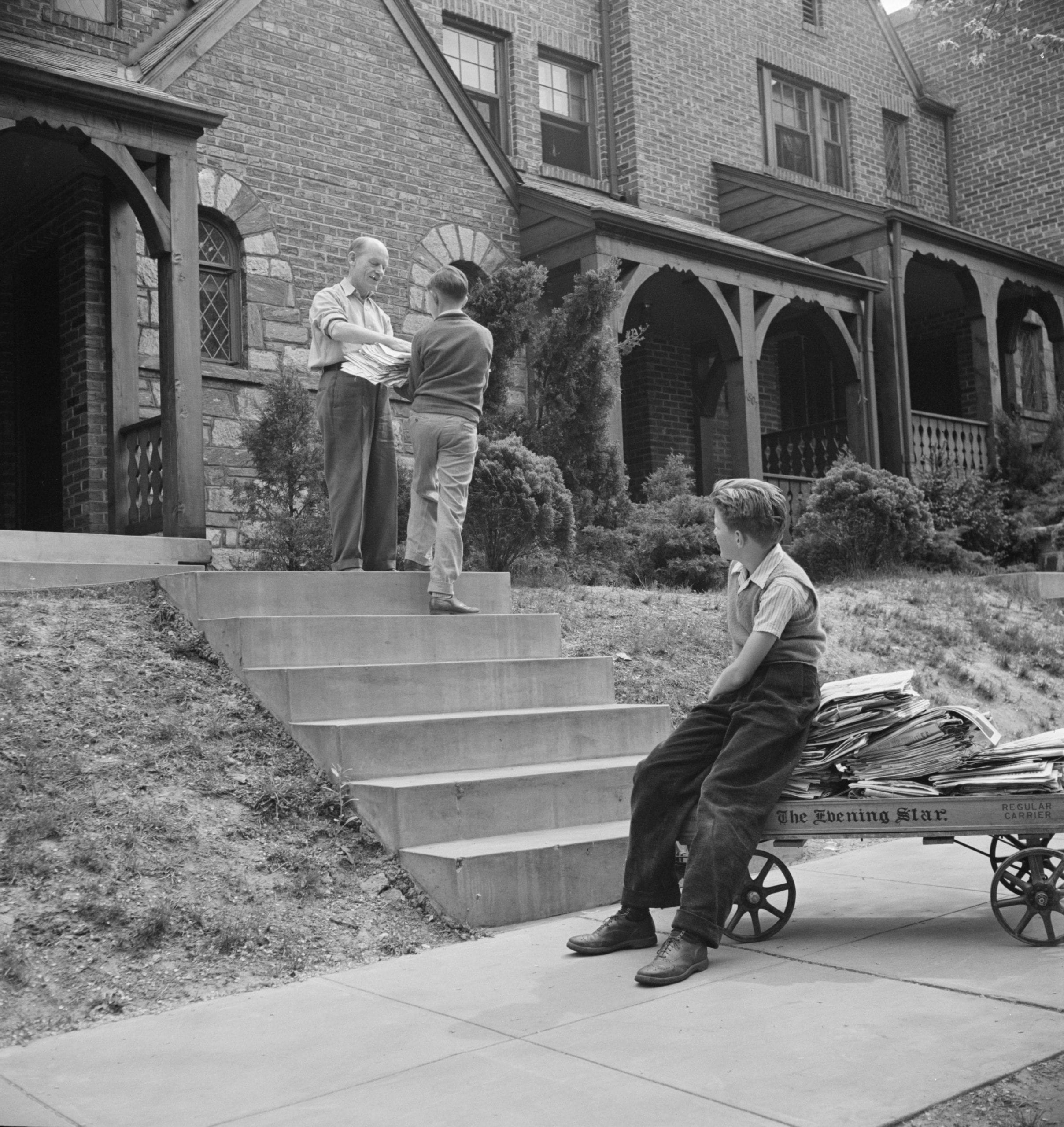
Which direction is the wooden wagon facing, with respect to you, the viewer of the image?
facing to the left of the viewer

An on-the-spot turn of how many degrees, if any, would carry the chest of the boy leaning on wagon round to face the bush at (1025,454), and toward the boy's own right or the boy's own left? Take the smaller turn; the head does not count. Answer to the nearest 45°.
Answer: approximately 135° to the boy's own right

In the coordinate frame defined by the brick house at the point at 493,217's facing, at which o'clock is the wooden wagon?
The wooden wagon is roughly at 1 o'clock from the brick house.

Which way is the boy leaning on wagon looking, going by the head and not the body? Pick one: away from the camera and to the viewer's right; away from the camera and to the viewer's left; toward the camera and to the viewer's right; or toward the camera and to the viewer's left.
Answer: away from the camera and to the viewer's left

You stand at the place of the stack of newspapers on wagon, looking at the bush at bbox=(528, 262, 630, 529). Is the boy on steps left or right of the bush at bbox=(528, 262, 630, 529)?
left

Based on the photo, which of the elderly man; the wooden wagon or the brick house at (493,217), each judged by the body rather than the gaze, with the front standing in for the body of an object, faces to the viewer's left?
the wooden wagon

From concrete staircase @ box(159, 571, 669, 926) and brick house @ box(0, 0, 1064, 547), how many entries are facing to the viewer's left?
0

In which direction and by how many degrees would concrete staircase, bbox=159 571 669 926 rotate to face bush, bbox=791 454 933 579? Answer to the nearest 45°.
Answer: approximately 90° to its left

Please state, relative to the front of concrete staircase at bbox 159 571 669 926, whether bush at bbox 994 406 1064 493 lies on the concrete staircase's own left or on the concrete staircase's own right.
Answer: on the concrete staircase's own left

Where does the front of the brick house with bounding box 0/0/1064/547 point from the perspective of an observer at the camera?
facing the viewer and to the right of the viewer

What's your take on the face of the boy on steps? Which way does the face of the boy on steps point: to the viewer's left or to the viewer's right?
to the viewer's left

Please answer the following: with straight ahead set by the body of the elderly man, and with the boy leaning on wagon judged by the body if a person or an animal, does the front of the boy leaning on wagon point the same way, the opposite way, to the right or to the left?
to the right

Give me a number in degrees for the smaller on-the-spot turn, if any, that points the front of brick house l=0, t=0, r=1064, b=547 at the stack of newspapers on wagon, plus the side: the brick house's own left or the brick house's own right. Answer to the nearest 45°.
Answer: approximately 45° to the brick house's own right
